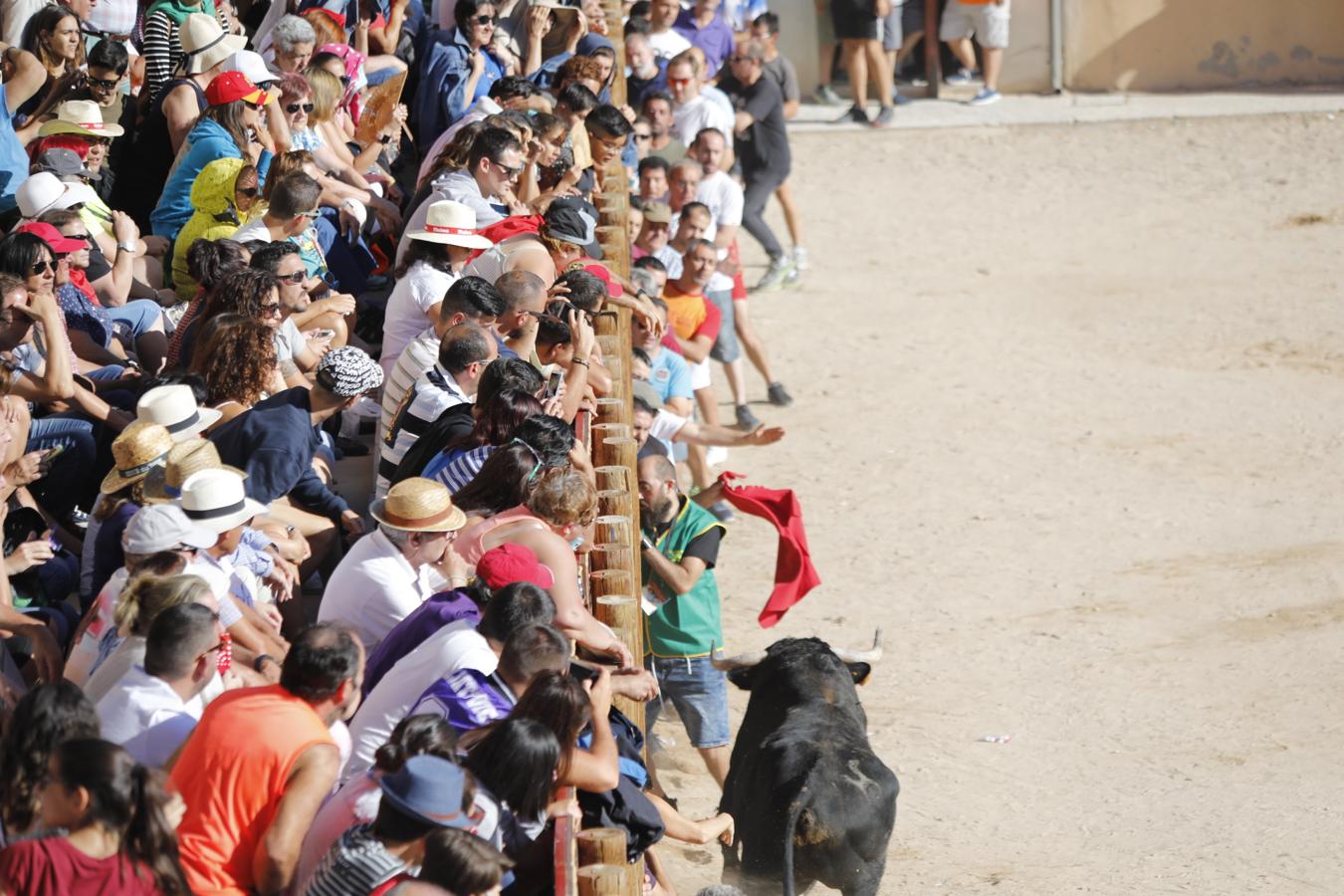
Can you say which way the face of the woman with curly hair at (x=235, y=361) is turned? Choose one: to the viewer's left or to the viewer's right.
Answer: to the viewer's right

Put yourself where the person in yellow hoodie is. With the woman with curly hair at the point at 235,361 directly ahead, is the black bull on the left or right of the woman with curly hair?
left

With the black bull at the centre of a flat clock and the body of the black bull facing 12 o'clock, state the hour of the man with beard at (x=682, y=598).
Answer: The man with beard is roughly at 11 o'clock from the black bull.

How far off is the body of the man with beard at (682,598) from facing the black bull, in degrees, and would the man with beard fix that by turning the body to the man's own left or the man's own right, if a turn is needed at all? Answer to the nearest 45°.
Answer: approximately 45° to the man's own left

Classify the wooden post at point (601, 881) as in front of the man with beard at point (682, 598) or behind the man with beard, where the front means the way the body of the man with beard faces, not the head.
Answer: in front

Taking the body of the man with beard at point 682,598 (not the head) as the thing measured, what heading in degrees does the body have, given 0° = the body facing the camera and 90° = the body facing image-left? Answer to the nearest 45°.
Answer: approximately 45°

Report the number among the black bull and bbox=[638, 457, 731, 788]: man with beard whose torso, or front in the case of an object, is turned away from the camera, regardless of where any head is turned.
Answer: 1

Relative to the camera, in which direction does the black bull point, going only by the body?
away from the camera

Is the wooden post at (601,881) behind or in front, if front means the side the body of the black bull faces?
behind

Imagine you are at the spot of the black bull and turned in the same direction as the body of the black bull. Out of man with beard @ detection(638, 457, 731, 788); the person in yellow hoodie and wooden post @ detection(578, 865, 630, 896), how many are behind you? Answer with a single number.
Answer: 1

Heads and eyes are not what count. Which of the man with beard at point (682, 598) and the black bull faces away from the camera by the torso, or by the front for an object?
the black bull
